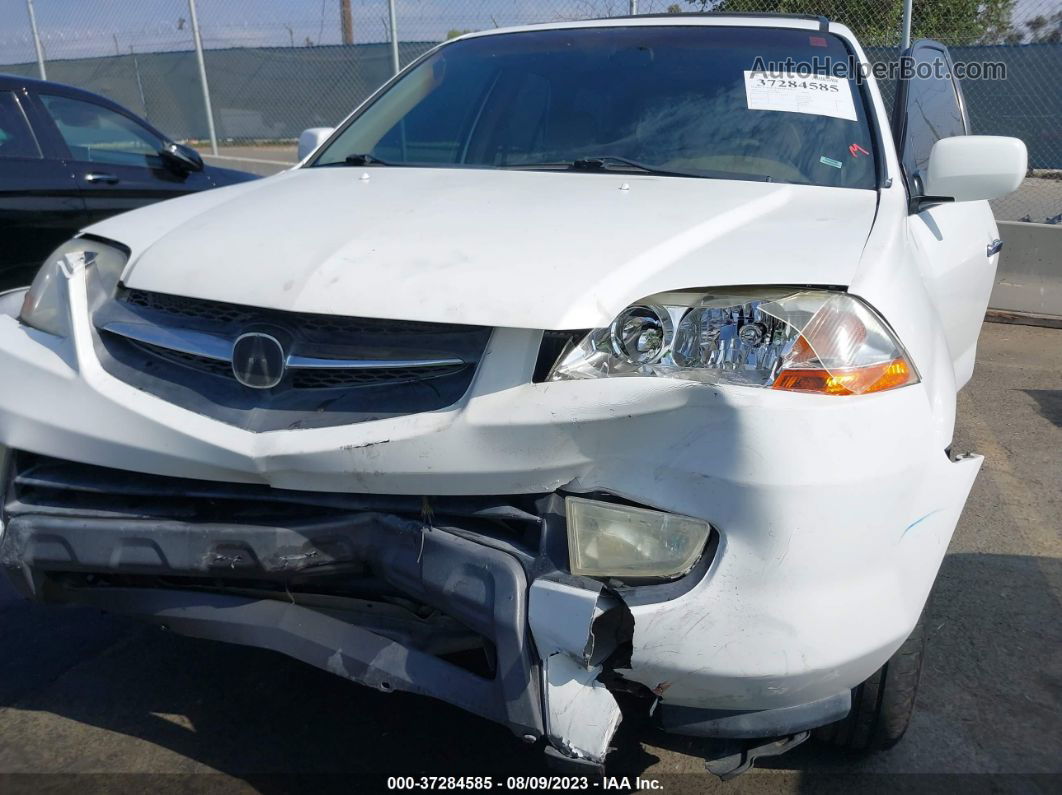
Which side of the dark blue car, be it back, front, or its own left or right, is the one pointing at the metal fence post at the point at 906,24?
front

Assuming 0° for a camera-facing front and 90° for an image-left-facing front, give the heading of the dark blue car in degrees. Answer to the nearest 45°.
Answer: approximately 270°

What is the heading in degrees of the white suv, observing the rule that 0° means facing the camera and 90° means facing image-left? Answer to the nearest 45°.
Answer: approximately 45°

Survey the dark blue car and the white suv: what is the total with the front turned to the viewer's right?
1

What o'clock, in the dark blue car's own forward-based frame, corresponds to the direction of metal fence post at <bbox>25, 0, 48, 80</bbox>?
The metal fence post is roughly at 9 o'clock from the dark blue car.

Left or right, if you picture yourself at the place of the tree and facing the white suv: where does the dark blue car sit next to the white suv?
right

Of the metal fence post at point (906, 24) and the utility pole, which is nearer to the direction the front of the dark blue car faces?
the metal fence post

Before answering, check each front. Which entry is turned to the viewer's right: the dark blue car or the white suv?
the dark blue car

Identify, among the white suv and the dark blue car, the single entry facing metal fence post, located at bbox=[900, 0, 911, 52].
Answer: the dark blue car

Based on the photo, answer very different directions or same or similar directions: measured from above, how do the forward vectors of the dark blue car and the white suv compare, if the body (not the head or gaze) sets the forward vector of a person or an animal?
very different directions

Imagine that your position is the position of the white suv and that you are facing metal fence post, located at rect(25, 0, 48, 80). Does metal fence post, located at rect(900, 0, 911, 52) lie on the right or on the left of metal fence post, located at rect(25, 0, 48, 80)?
right
